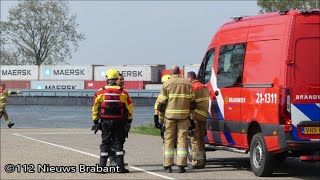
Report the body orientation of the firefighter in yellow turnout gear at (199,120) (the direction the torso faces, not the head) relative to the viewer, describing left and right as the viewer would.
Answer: facing away from the viewer and to the left of the viewer

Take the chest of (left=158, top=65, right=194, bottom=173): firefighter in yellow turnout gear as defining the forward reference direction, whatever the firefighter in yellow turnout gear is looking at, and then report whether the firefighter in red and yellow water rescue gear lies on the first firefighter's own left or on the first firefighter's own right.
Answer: on the first firefighter's own left

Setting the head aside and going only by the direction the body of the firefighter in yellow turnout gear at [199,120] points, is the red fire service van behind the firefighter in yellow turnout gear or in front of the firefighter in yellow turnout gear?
behind

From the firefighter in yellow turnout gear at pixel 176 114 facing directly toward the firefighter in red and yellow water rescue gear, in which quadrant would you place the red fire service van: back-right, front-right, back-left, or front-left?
back-right

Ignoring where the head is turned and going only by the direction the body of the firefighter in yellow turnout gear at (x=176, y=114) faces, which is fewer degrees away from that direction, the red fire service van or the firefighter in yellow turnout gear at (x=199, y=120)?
the firefighter in yellow turnout gear
